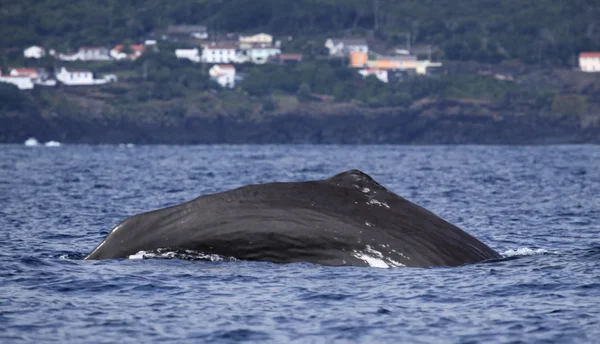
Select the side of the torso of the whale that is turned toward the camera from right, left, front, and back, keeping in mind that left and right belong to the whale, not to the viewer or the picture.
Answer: left
